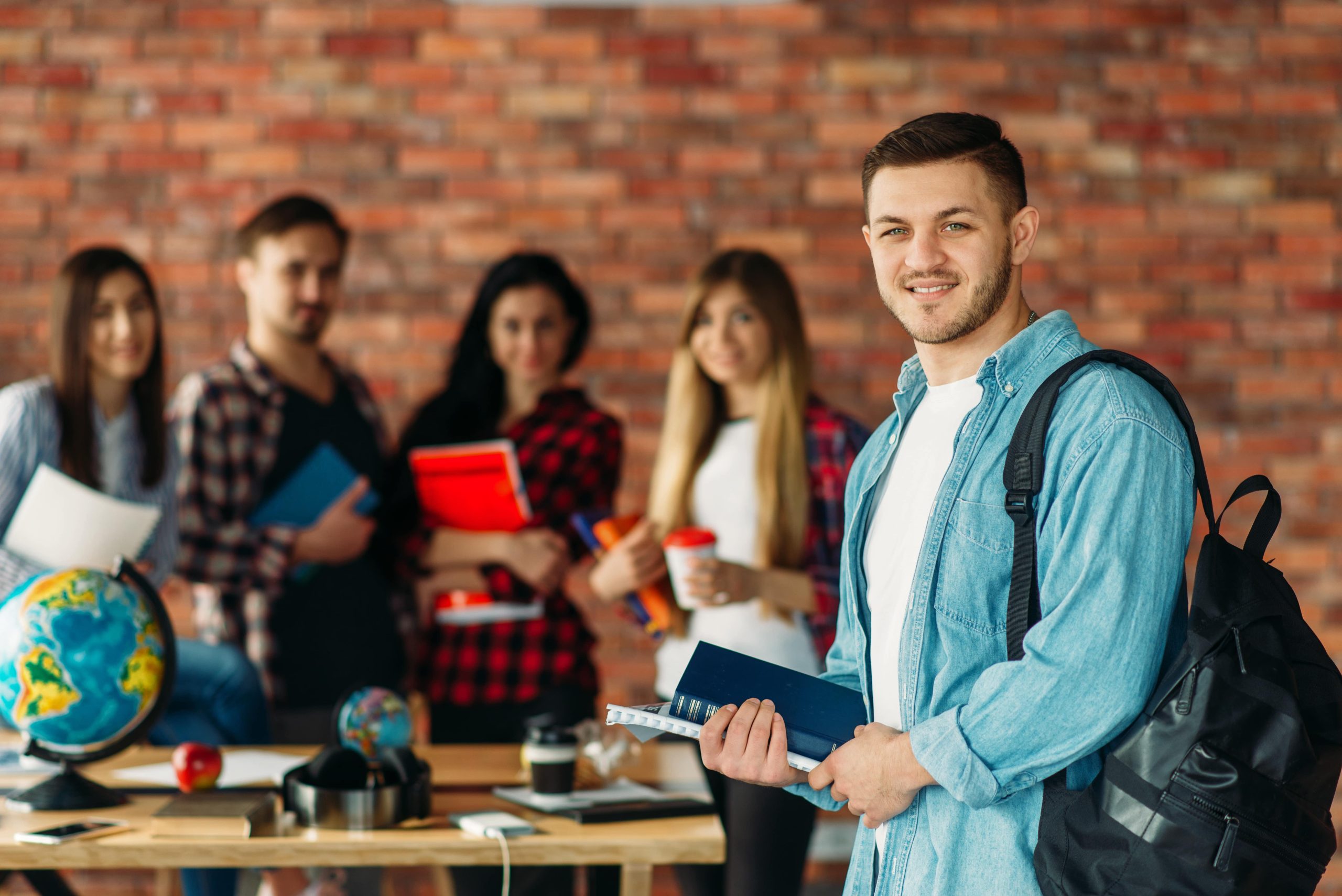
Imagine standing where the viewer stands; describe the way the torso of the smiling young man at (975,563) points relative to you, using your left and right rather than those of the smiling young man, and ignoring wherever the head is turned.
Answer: facing the viewer and to the left of the viewer

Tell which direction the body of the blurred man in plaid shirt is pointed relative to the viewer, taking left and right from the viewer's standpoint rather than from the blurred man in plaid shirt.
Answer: facing the viewer and to the right of the viewer

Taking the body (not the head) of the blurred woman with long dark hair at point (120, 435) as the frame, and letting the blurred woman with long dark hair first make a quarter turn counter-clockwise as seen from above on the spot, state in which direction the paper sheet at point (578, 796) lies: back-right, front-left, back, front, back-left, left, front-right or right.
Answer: right

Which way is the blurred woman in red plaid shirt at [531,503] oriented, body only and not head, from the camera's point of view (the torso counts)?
toward the camera

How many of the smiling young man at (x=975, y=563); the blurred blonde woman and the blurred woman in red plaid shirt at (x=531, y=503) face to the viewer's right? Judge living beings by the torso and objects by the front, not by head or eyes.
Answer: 0

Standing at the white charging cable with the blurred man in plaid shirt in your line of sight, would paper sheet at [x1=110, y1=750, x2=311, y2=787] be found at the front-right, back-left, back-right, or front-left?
front-left

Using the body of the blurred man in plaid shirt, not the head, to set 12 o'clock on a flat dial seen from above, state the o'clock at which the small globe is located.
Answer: The small globe is roughly at 1 o'clock from the blurred man in plaid shirt.

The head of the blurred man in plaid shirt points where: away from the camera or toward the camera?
toward the camera

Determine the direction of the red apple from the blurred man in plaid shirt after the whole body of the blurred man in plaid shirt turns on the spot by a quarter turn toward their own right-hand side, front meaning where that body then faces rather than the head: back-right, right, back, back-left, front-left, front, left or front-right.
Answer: front-left

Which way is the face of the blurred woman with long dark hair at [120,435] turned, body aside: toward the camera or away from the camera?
toward the camera
